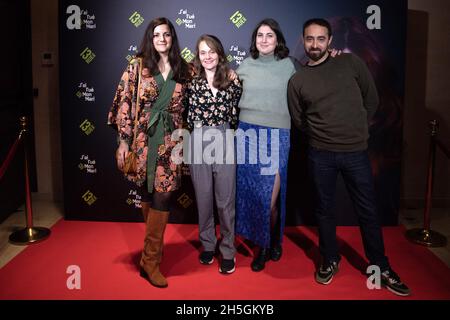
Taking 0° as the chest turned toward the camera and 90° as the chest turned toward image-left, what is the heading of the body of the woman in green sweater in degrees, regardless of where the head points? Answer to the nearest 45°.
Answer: approximately 0°

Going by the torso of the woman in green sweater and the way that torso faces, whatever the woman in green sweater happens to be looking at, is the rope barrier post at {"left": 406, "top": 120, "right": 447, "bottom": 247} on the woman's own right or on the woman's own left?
on the woman's own left

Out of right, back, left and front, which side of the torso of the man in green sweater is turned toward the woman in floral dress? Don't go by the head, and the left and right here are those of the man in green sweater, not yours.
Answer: right

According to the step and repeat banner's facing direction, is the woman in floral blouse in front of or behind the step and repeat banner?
in front

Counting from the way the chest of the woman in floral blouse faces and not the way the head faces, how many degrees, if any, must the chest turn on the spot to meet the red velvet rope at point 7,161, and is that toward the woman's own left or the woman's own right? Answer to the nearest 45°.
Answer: approximately 90° to the woman's own right

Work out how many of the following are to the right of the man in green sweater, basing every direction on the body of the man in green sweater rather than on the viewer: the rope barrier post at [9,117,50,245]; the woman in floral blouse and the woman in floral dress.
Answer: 3

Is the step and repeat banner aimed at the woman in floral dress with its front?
yes

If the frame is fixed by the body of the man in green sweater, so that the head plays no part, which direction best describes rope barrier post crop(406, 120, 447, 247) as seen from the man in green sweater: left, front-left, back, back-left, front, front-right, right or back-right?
back-left

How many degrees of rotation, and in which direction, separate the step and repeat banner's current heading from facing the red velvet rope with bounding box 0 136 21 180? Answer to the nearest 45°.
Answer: approximately 90° to its right

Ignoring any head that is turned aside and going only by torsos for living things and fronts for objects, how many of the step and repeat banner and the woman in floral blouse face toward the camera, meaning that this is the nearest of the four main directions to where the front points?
2

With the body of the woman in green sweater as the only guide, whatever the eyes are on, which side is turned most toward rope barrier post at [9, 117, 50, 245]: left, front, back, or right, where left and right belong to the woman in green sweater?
right
